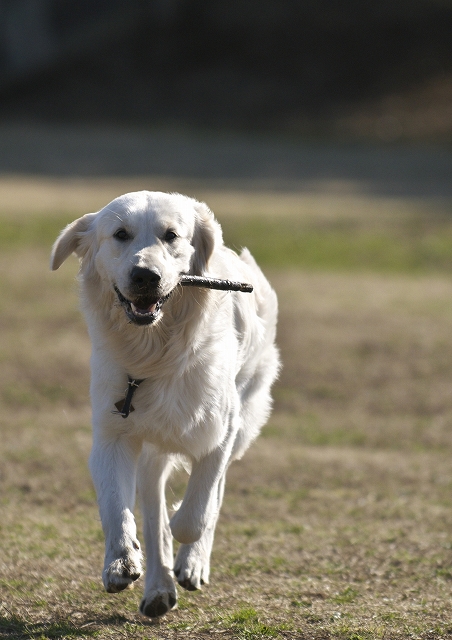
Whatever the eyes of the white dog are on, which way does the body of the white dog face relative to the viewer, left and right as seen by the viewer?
facing the viewer
